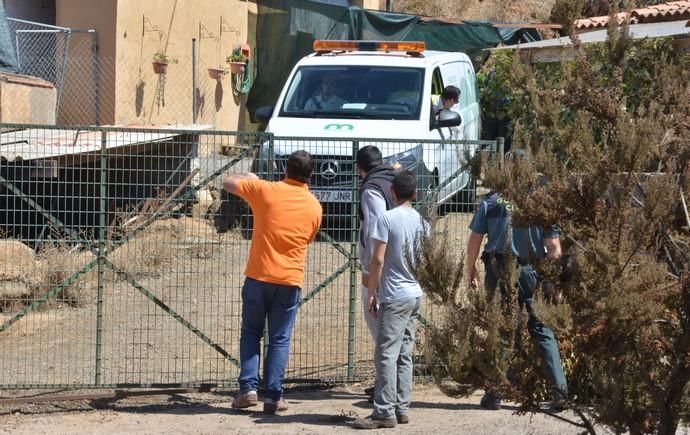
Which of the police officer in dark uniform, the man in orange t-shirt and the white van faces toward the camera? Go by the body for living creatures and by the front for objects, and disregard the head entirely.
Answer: the white van

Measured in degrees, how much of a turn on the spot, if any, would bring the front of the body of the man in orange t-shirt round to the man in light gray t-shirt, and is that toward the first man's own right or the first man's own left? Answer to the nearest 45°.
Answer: approximately 135° to the first man's own right

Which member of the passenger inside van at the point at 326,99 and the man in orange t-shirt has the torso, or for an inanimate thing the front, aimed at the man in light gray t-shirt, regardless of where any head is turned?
the passenger inside van

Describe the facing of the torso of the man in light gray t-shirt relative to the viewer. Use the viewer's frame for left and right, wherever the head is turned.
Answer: facing away from the viewer and to the left of the viewer

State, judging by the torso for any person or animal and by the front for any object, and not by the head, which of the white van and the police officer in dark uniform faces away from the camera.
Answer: the police officer in dark uniform

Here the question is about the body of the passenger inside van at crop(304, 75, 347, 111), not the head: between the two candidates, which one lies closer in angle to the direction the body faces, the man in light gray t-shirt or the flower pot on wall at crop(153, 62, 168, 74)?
the man in light gray t-shirt

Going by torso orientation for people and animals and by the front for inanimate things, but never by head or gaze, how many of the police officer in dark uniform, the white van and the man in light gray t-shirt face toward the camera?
1

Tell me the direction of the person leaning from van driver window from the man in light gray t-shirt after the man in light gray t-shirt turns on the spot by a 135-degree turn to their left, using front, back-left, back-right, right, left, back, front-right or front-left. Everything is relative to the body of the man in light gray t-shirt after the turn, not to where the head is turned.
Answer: back

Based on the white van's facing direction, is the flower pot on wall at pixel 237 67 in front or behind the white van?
behind

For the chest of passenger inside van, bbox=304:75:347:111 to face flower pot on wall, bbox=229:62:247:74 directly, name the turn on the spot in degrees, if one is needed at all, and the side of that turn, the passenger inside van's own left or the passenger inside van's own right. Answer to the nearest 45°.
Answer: approximately 180°

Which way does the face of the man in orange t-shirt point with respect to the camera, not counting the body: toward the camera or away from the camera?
away from the camera

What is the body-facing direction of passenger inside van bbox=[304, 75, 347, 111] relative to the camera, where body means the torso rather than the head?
toward the camera

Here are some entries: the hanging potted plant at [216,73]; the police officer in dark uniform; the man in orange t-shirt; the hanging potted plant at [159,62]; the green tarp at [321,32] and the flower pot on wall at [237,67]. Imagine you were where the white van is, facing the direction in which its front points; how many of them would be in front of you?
2

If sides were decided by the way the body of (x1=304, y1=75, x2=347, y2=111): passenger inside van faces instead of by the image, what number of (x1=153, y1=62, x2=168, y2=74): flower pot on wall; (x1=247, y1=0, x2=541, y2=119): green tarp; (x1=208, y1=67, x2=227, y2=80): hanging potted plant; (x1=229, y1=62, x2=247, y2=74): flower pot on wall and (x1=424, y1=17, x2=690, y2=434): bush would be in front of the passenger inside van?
1

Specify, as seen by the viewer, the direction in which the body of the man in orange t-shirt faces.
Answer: away from the camera

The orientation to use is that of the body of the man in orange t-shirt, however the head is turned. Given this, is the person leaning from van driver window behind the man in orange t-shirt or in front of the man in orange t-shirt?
in front

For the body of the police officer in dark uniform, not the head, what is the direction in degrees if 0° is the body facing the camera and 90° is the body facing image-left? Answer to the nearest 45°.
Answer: approximately 180°

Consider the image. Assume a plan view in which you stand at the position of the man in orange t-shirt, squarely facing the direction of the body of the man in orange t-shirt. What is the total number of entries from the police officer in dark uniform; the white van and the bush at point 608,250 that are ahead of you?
1

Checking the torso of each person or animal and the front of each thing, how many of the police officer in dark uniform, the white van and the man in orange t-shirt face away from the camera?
2
